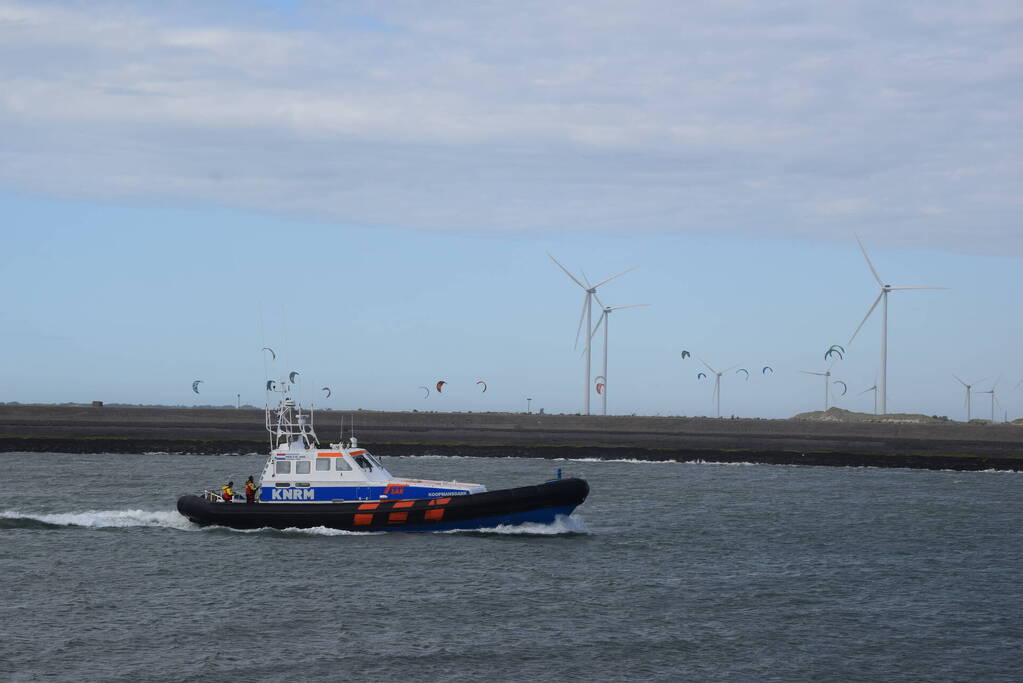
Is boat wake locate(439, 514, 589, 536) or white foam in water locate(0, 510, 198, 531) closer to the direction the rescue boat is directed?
the boat wake

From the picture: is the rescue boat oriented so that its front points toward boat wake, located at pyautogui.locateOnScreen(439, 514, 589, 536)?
yes

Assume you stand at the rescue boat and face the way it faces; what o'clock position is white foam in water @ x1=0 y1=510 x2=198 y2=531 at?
The white foam in water is roughly at 7 o'clock from the rescue boat.

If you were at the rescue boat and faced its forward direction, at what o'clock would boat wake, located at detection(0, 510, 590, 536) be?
The boat wake is roughly at 7 o'clock from the rescue boat.

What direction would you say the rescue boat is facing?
to the viewer's right
